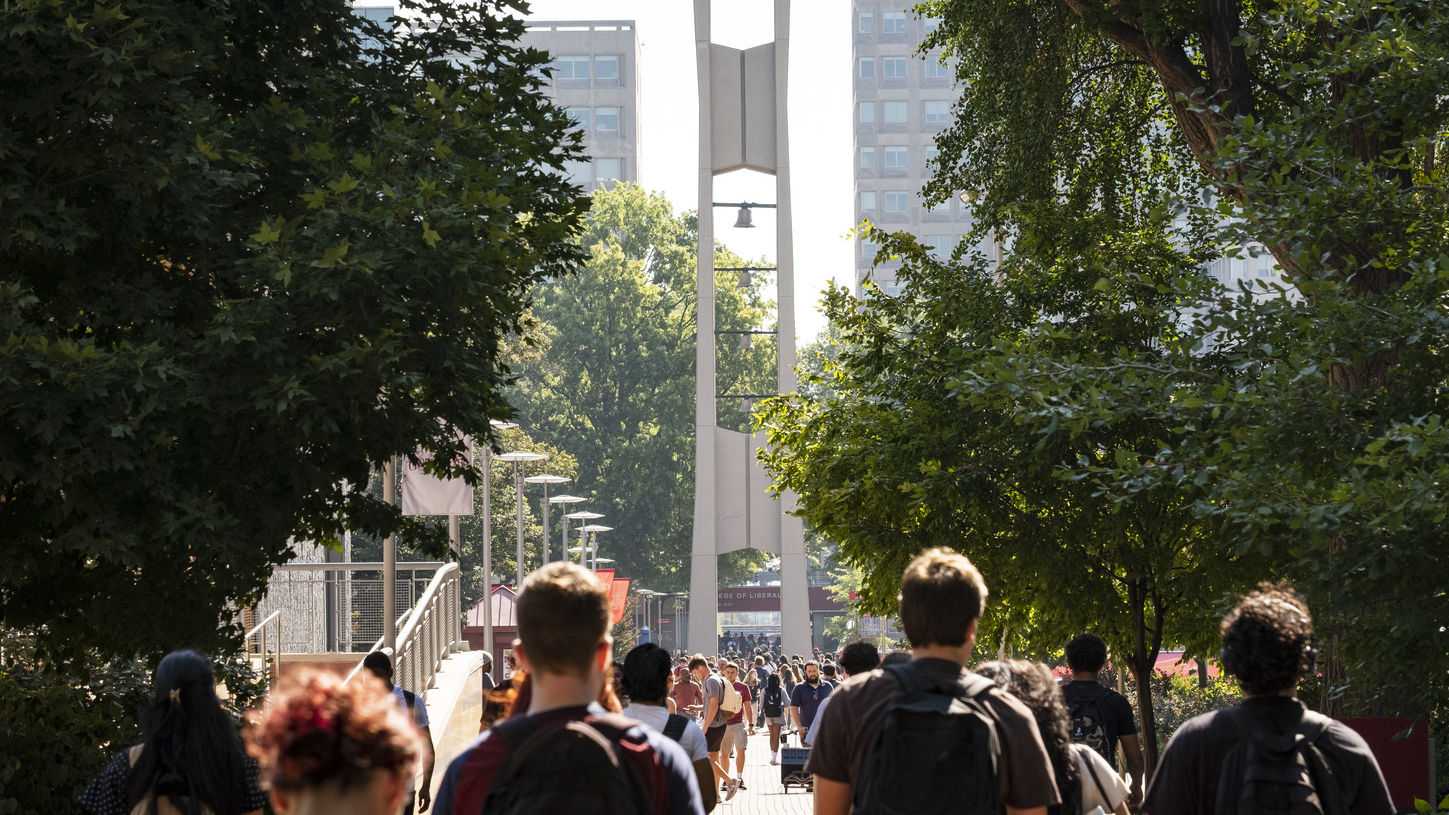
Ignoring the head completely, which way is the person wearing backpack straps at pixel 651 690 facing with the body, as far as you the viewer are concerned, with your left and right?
facing away from the viewer

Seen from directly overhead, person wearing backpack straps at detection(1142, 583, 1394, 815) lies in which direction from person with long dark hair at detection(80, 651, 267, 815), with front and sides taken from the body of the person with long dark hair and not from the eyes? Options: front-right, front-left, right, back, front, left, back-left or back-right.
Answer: back-right

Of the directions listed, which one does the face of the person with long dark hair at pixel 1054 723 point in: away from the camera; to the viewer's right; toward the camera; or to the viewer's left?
away from the camera

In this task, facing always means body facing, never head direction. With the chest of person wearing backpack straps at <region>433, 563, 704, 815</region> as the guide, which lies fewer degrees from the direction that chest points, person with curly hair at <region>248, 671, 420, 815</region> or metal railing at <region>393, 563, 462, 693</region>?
the metal railing

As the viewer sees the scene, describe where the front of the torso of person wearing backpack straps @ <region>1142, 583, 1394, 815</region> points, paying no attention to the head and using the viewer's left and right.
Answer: facing away from the viewer

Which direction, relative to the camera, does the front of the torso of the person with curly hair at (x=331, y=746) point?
away from the camera

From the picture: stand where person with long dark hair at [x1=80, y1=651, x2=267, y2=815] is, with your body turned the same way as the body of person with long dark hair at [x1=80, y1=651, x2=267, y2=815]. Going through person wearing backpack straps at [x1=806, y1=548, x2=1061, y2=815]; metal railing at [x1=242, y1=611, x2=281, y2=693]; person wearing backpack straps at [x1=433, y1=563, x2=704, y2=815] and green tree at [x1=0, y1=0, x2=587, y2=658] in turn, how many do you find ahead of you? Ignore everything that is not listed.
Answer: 2

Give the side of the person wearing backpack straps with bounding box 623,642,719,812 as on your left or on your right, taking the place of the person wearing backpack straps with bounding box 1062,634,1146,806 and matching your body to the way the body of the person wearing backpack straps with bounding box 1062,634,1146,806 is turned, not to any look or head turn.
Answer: on your left

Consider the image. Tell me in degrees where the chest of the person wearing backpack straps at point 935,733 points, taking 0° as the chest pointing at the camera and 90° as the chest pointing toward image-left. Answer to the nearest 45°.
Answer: approximately 180°

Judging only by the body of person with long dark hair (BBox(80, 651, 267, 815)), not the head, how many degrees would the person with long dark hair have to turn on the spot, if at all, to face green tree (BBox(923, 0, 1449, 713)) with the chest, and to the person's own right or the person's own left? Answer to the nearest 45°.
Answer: approximately 90° to the person's own right

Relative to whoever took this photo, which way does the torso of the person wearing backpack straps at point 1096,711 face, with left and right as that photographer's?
facing away from the viewer

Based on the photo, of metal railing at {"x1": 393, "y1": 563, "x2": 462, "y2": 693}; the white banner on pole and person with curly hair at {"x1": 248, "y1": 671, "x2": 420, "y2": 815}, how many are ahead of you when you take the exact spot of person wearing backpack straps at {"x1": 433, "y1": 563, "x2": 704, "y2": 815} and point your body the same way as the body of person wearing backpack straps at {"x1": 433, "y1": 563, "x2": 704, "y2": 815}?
2

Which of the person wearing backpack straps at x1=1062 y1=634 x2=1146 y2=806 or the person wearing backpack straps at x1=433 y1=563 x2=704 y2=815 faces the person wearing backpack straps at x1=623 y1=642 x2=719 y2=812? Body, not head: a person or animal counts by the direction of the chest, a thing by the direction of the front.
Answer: the person wearing backpack straps at x1=433 y1=563 x2=704 y2=815

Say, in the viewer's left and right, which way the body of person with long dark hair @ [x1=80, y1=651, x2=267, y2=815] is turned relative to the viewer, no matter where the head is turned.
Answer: facing away from the viewer

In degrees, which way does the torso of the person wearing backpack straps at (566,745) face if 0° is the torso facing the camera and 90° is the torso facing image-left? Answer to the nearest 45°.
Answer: approximately 180°
